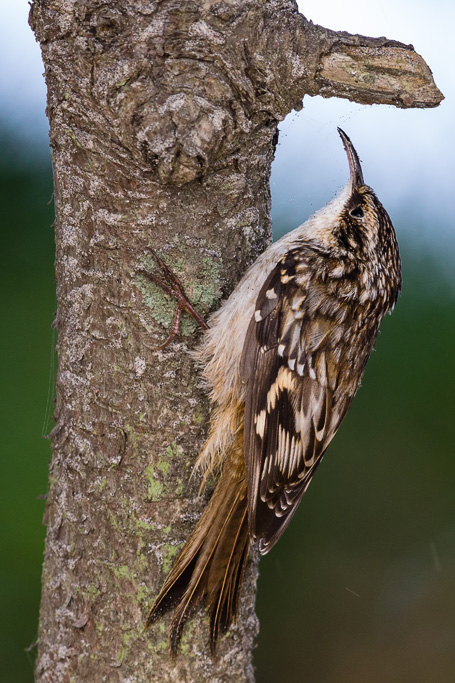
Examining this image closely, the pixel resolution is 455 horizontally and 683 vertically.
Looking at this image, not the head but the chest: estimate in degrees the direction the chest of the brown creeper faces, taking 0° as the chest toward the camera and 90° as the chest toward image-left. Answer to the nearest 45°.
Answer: approximately 90°
